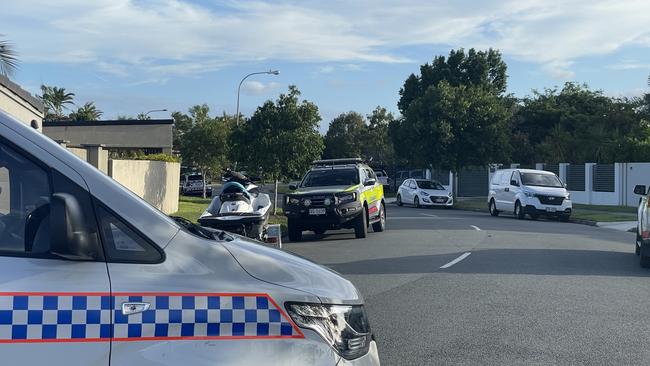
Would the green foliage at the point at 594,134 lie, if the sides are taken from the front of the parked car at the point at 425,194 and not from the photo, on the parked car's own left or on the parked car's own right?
on the parked car's own left

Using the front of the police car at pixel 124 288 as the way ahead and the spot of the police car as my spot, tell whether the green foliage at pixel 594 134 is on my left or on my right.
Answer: on my left

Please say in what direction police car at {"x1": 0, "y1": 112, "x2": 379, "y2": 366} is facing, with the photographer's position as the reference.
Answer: facing to the right of the viewer

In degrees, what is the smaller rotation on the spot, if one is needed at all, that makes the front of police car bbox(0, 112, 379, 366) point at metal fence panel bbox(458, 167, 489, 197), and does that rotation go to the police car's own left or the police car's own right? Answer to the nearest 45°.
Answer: approximately 45° to the police car's own left

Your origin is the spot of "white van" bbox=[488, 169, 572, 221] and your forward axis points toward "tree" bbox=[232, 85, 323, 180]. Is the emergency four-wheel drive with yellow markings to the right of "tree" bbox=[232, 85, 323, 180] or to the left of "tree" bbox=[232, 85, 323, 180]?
left

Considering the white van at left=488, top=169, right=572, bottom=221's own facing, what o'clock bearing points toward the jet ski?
The jet ski is roughly at 2 o'clock from the white van.

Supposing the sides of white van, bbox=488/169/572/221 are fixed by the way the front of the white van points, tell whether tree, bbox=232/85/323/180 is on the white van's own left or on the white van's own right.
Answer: on the white van's own right

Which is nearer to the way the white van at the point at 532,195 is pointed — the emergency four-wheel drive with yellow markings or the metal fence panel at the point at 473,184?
the emergency four-wheel drive with yellow markings

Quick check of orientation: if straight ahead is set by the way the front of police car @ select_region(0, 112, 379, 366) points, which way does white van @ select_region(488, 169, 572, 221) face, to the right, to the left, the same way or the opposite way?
to the right

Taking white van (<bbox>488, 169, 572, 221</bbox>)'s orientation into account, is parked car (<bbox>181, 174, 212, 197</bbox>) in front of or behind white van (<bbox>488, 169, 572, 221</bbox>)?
behind

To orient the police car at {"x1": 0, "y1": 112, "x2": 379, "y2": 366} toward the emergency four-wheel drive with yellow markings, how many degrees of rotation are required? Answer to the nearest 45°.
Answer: approximately 90° to its left
